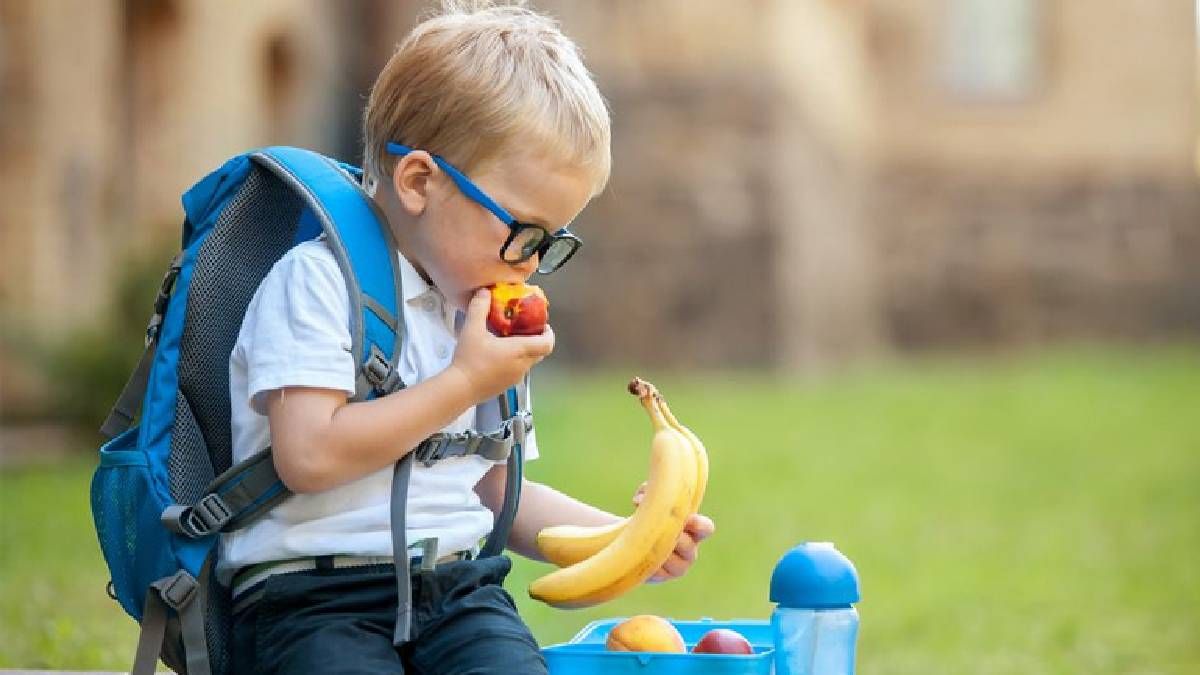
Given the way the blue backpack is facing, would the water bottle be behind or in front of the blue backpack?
behind

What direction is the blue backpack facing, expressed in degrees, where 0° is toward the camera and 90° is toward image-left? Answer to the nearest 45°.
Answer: approximately 135°

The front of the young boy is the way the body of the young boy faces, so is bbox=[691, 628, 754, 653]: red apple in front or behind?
in front

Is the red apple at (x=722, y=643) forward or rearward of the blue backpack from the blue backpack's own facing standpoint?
rearward

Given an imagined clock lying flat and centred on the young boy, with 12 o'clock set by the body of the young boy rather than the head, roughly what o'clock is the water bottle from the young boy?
The water bottle is roughly at 11 o'clock from the young boy.
